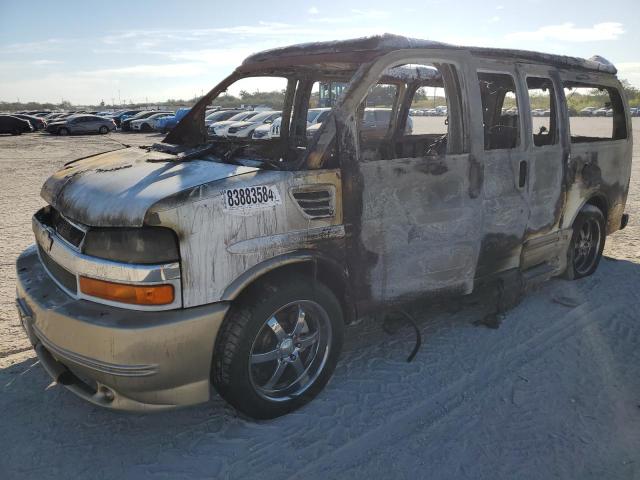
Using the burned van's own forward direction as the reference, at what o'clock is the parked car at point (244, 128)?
The parked car is roughly at 4 o'clock from the burned van.

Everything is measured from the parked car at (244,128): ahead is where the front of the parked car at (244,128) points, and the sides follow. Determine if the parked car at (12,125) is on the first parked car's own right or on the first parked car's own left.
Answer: on the first parked car's own right

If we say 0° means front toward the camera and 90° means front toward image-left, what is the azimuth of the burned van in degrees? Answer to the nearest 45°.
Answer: approximately 45°

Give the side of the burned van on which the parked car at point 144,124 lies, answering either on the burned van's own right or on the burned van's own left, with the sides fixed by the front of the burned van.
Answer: on the burned van's own right

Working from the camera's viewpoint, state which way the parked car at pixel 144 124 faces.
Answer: facing the viewer and to the left of the viewer

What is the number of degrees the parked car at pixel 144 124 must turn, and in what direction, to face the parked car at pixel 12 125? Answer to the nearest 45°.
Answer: approximately 45° to its right

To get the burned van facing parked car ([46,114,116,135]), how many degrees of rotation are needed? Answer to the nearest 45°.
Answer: approximately 90° to its right
